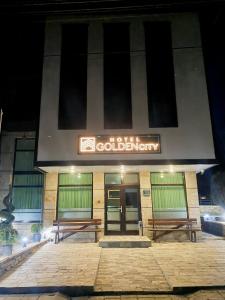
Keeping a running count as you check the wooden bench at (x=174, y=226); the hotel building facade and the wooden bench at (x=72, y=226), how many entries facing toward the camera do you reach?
3

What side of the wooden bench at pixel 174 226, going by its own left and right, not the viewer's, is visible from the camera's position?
front

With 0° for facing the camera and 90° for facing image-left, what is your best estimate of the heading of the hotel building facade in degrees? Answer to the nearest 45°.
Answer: approximately 0°

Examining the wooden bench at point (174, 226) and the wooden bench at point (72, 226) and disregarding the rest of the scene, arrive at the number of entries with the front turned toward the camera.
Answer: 2

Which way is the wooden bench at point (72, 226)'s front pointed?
toward the camera

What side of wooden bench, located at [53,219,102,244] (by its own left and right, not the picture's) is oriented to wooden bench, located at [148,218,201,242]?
left

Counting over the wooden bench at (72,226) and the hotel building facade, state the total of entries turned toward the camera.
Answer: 2
